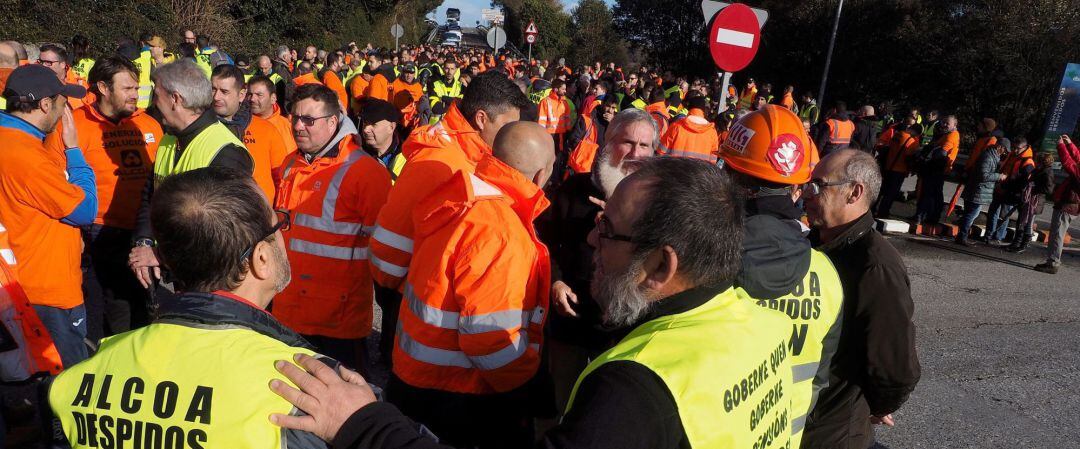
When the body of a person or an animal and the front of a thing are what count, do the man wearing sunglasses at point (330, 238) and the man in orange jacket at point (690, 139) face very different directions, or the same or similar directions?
very different directions

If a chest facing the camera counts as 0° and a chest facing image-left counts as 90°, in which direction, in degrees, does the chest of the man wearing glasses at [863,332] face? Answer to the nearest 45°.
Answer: approximately 90°

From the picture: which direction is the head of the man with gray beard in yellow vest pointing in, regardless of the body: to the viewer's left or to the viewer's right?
to the viewer's left

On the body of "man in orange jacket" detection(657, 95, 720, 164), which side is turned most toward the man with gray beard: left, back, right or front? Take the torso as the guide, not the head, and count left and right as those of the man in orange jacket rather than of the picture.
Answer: back

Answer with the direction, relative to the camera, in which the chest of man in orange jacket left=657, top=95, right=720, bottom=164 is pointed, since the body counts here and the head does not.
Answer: away from the camera

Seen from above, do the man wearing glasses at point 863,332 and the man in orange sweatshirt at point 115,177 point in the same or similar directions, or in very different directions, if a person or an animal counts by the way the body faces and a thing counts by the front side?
very different directions

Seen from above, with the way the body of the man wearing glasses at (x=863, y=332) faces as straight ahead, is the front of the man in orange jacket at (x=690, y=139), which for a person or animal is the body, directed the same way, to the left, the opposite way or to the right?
to the right

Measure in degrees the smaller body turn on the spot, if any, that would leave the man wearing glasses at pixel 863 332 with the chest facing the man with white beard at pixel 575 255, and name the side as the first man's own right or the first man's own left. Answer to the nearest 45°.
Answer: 0° — they already face them

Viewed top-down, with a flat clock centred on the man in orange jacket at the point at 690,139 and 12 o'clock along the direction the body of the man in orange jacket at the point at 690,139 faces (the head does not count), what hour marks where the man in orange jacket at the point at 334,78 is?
the man in orange jacket at the point at 334,78 is roughly at 10 o'clock from the man in orange jacket at the point at 690,139.

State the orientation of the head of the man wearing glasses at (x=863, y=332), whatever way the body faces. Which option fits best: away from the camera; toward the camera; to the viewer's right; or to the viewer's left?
to the viewer's left

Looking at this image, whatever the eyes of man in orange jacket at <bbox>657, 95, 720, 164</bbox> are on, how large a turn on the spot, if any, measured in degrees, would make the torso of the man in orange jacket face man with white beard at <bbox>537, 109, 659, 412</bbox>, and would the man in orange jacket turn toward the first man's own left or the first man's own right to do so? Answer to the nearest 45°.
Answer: approximately 180°
